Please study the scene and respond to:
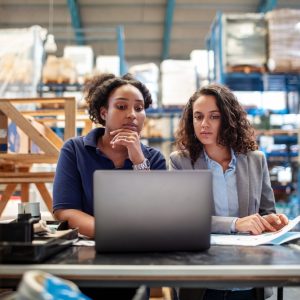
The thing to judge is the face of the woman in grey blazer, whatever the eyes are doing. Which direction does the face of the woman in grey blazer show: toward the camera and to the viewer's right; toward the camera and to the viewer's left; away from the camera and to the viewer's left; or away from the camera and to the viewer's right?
toward the camera and to the viewer's left

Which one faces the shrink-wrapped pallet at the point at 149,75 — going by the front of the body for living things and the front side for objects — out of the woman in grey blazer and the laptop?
the laptop

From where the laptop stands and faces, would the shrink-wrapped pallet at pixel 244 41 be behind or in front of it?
in front

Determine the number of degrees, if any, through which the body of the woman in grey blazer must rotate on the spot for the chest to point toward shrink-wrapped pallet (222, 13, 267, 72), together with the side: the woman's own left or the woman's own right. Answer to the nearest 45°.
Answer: approximately 180°

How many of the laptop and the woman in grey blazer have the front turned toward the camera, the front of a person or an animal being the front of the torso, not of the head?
1

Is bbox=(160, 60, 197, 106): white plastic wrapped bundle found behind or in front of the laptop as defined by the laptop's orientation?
in front

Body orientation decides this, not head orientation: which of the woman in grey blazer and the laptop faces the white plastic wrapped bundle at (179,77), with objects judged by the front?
the laptop

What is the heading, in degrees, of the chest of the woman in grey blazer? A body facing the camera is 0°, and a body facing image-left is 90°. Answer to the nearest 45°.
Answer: approximately 0°

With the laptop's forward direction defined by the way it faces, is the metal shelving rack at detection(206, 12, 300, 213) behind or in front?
in front

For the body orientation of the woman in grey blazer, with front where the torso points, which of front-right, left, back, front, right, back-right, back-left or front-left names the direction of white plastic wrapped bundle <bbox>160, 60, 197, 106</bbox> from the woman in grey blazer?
back

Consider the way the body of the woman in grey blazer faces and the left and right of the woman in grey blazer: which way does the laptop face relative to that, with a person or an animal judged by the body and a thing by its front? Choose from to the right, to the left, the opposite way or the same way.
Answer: the opposite way

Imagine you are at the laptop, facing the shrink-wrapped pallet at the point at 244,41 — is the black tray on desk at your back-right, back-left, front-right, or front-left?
back-left

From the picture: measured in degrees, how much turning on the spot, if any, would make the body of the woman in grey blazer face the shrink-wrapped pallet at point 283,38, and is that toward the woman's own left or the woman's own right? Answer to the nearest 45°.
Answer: approximately 180°

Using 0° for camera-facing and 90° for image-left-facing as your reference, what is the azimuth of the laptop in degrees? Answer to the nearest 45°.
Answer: approximately 180°
